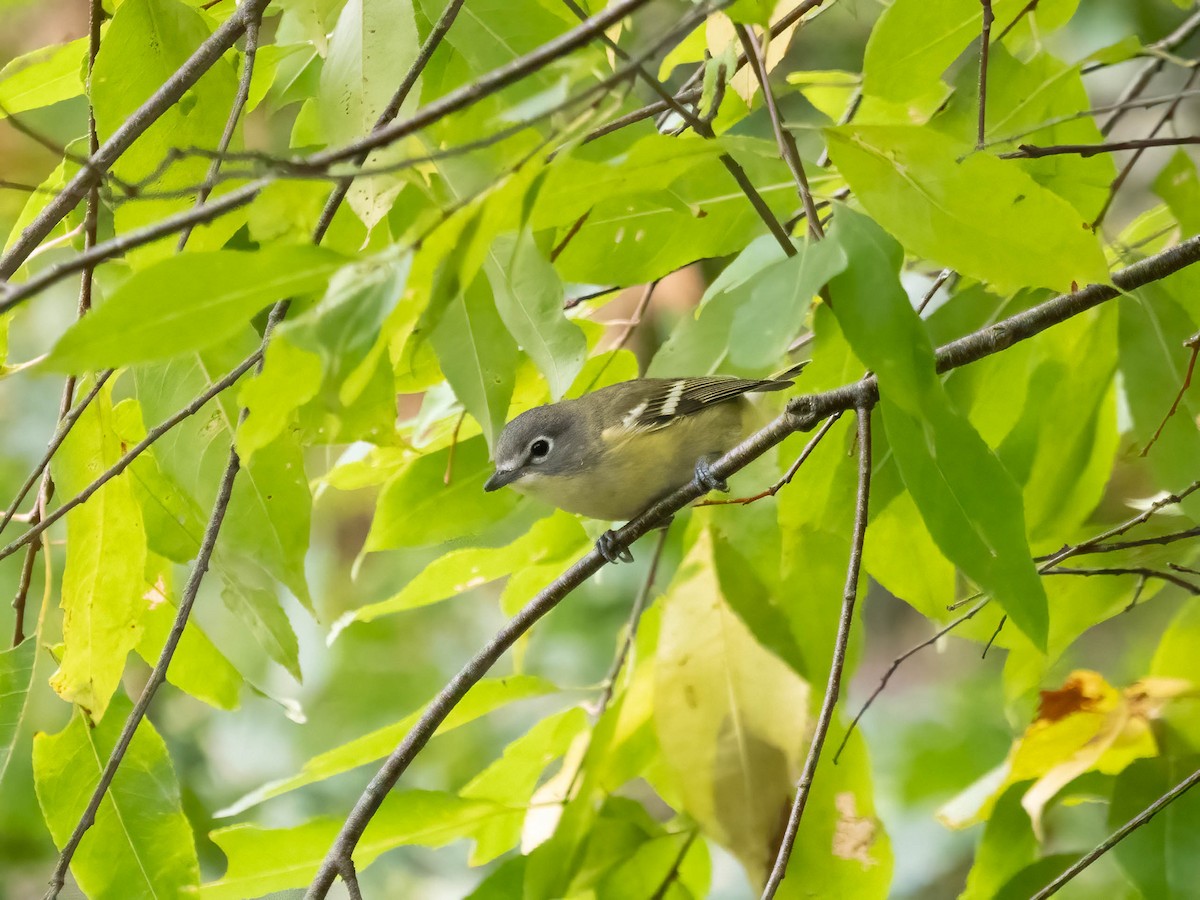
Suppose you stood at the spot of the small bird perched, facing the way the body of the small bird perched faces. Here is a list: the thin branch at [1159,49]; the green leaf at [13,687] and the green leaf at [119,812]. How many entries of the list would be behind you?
1

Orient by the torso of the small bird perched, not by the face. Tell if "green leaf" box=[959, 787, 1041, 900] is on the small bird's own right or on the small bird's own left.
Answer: on the small bird's own left

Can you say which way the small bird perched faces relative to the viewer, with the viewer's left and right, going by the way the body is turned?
facing to the left of the viewer
